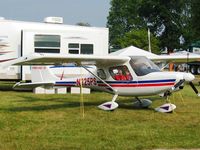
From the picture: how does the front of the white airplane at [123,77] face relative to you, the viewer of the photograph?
facing the viewer and to the right of the viewer

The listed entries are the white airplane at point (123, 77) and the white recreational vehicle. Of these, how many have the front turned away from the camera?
0

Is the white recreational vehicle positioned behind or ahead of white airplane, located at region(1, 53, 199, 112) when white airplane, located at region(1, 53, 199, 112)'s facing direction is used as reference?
behind
